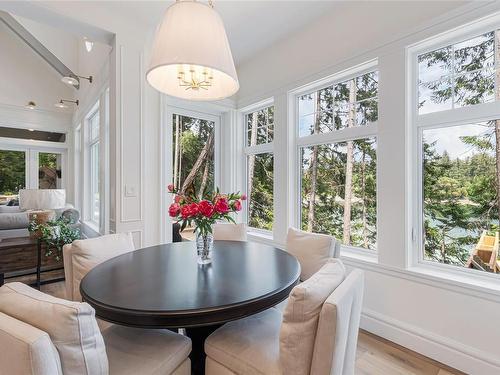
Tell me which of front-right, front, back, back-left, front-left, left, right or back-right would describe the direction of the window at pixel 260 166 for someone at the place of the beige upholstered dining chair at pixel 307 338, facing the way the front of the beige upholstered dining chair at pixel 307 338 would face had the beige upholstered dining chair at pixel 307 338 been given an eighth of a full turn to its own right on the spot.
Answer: front

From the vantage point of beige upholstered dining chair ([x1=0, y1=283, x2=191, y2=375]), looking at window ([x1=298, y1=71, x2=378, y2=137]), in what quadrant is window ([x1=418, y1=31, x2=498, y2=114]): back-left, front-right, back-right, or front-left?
front-right

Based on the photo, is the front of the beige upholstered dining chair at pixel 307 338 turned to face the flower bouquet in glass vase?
yes

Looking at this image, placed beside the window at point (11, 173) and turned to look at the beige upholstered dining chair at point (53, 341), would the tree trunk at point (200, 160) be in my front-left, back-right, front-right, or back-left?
front-left

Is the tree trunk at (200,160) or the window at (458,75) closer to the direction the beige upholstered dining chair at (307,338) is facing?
the tree trunk

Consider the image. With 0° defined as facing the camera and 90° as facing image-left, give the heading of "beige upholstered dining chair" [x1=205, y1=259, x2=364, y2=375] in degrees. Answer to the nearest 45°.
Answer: approximately 135°

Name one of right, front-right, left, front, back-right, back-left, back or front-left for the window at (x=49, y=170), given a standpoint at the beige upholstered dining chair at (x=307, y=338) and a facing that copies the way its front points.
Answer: front

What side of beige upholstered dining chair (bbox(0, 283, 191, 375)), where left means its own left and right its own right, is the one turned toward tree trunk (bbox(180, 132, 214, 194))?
front

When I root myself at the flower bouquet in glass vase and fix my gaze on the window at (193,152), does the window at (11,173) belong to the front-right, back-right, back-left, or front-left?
front-left

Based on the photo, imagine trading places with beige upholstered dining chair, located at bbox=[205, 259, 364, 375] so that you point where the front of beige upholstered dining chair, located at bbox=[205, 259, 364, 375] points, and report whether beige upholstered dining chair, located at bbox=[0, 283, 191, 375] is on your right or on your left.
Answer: on your left

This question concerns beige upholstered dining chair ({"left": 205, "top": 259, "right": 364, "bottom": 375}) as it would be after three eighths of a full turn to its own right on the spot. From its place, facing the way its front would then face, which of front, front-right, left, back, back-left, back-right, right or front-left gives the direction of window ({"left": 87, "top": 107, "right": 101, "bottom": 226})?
back-left

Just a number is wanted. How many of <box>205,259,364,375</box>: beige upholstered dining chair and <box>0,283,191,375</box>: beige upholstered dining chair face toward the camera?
0

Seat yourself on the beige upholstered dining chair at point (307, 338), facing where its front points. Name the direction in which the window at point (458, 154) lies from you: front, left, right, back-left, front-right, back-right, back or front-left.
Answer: right

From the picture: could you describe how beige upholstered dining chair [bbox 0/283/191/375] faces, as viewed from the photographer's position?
facing away from the viewer and to the right of the viewer

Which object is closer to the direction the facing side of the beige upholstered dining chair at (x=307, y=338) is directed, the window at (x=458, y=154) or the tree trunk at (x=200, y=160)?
the tree trunk

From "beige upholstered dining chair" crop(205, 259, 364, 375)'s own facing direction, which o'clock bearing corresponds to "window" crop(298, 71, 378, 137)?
The window is roughly at 2 o'clock from the beige upholstered dining chair.

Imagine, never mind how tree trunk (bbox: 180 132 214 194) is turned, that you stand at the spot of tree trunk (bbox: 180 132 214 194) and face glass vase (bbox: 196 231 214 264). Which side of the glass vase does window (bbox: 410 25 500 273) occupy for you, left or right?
left

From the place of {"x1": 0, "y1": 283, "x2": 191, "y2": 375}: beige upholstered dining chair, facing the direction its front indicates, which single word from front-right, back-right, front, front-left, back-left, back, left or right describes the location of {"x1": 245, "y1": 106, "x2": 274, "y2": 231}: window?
front

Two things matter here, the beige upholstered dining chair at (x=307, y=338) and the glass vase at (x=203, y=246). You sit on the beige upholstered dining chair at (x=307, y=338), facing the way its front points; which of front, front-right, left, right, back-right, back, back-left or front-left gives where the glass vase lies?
front

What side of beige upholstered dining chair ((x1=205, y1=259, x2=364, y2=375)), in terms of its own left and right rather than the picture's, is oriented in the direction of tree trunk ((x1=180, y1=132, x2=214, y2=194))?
front
